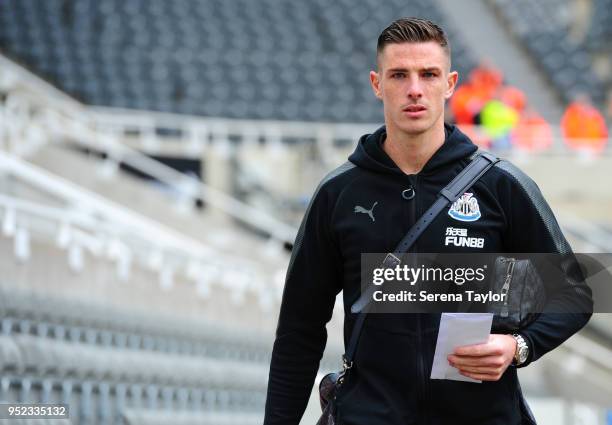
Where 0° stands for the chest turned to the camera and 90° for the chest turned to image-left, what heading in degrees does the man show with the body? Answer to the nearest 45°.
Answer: approximately 0°

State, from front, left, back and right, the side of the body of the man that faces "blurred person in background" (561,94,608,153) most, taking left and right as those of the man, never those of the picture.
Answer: back

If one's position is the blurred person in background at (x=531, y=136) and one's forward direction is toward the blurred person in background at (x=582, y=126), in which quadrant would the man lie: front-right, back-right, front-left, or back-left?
back-right

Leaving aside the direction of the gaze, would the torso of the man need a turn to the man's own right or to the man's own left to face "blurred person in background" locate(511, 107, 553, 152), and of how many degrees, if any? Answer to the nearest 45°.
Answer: approximately 180°
